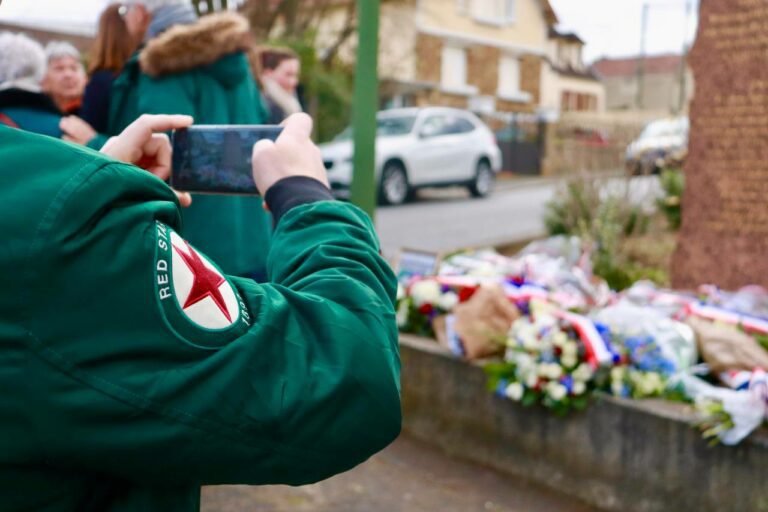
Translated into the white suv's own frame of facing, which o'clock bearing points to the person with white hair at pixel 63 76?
The person with white hair is roughly at 11 o'clock from the white suv.

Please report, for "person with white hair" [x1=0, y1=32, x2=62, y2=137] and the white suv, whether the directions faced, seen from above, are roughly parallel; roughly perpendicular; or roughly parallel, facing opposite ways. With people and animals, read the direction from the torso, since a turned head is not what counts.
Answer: roughly perpendicular

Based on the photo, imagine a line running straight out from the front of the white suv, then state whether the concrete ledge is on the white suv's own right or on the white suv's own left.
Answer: on the white suv's own left

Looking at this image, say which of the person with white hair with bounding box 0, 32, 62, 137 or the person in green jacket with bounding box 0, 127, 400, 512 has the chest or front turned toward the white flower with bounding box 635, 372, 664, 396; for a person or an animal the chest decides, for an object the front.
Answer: the person in green jacket

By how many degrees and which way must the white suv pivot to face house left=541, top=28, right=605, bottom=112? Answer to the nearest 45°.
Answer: approximately 135° to its right

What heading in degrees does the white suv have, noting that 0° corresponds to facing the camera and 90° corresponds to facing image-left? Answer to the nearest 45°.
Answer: approximately 45°

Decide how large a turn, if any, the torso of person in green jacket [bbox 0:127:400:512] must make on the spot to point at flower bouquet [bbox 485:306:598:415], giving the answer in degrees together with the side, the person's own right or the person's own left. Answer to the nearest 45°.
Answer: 0° — they already face it

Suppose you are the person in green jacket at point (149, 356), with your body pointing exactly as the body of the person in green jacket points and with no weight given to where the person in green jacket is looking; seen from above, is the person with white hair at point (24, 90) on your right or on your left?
on your left
